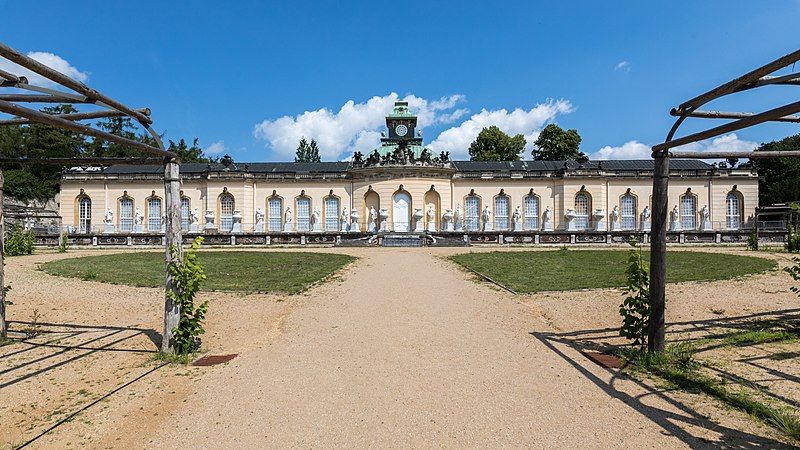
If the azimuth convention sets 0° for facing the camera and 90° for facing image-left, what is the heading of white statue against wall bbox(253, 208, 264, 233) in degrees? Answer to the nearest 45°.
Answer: approximately 0°

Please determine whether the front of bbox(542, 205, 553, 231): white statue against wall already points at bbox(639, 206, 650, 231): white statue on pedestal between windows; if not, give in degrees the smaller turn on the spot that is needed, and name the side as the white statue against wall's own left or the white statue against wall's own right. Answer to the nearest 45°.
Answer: approximately 90° to the white statue against wall's own left

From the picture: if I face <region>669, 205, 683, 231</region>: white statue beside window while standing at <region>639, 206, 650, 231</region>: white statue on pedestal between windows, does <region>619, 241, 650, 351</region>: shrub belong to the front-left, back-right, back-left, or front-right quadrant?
back-right

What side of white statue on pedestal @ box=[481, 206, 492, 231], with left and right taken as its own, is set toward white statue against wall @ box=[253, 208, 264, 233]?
right

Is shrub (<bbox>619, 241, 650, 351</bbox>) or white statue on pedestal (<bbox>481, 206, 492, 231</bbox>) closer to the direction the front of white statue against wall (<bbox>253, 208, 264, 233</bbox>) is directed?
the shrub

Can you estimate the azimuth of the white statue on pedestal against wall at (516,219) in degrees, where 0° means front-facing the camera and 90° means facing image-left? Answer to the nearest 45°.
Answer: approximately 0°

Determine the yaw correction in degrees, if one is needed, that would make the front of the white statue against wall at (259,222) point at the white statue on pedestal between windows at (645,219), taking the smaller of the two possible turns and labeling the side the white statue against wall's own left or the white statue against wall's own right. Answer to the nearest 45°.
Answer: approximately 90° to the white statue against wall's own left

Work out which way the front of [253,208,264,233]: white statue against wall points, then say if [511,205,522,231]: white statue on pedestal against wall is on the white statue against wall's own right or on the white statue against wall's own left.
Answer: on the white statue against wall's own left
